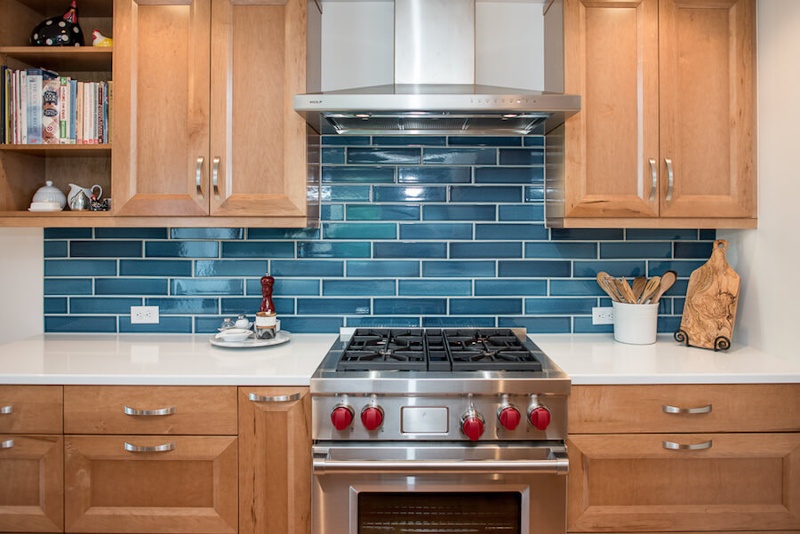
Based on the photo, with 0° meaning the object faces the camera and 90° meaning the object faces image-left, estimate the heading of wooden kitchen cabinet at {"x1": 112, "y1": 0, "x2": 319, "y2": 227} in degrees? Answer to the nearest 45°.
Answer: approximately 0°

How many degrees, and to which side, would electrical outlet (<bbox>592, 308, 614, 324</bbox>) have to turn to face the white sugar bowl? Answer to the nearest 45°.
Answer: approximately 45° to its right

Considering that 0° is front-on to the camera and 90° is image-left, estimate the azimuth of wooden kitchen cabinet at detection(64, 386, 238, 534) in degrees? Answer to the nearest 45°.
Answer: approximately 0°
